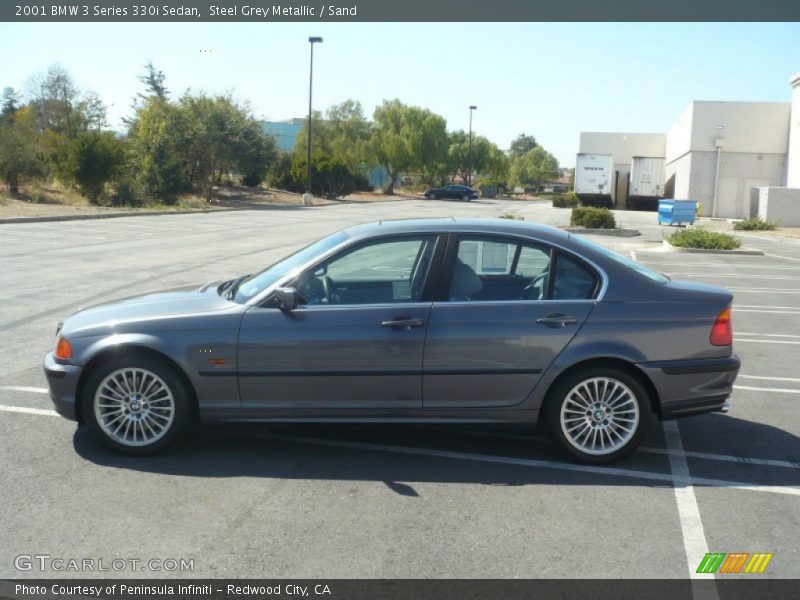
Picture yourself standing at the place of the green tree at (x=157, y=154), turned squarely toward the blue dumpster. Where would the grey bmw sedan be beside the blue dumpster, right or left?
right

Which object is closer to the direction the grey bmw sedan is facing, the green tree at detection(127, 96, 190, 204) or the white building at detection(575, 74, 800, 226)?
the green tree

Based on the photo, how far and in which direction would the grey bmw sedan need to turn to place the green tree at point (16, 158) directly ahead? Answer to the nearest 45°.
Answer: approximately 45° to its right

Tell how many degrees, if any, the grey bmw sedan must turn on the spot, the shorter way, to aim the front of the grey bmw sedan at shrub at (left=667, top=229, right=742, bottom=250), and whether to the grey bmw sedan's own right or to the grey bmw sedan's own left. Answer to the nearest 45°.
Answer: approximately 135° to the grey bmw sedan's own right

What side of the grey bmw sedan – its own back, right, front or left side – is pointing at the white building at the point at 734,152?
right

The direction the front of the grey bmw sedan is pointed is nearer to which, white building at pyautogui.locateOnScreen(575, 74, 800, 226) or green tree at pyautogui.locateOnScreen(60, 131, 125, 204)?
the green tree

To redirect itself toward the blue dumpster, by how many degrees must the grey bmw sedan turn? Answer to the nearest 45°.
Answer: approximately 90° to its right

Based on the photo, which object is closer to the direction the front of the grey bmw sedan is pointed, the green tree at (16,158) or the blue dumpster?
the green tree

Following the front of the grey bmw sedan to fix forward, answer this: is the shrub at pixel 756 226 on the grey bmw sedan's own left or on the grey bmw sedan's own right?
on the grey bmw sedan's own right

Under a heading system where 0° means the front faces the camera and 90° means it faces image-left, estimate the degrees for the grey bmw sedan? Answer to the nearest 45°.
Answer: approximately 90°

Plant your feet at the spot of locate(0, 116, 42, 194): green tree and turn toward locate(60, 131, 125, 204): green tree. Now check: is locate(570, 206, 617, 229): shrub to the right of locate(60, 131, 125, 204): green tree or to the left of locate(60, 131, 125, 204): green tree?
right
